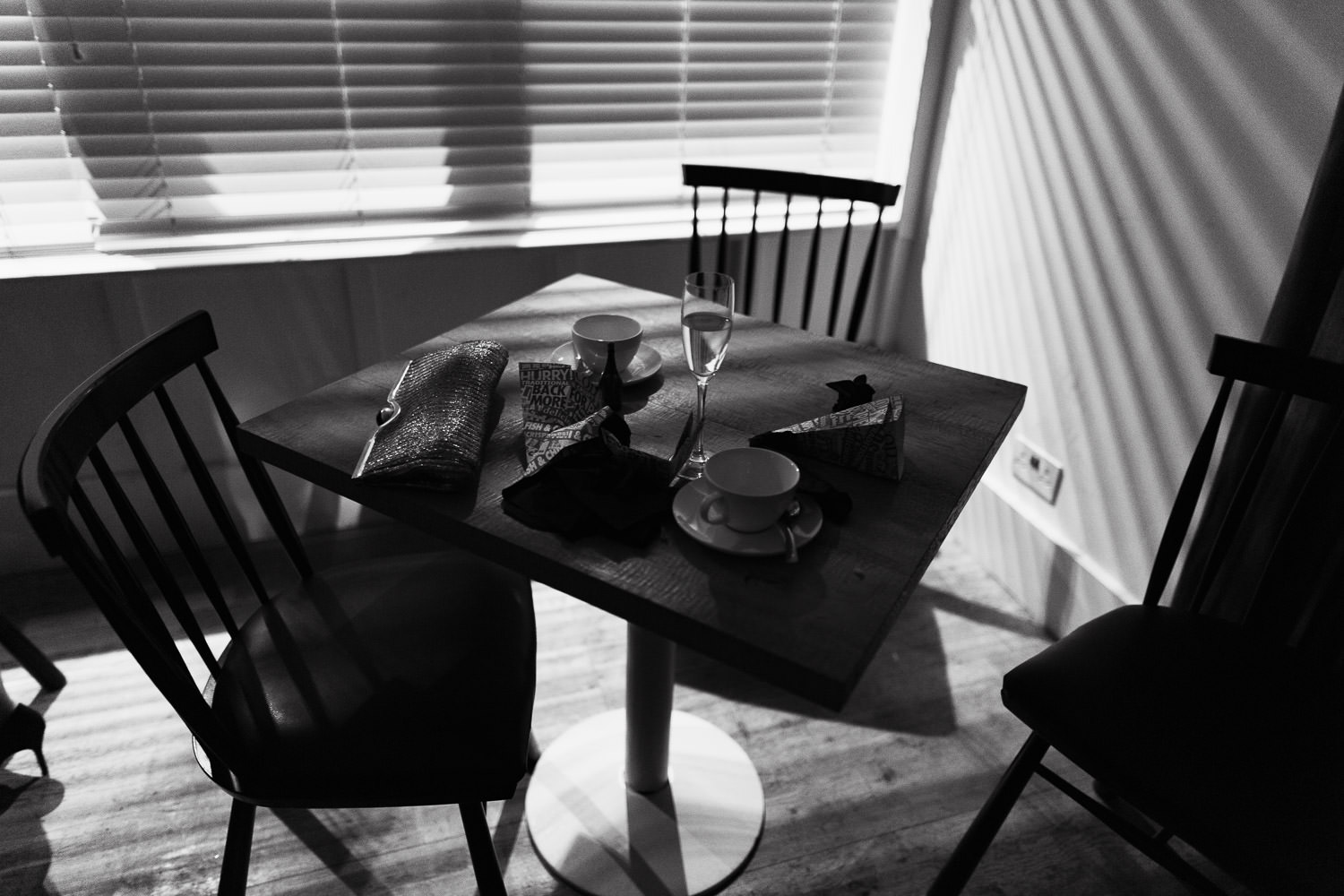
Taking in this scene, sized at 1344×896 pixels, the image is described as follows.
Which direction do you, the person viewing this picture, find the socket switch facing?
facing the viewer and to the left of the viewer

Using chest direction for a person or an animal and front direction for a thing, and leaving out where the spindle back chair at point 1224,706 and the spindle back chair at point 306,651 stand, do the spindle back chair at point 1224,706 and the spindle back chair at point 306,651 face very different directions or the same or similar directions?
very different directions

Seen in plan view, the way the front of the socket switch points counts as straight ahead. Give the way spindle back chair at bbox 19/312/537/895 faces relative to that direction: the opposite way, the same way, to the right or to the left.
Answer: the opposite way

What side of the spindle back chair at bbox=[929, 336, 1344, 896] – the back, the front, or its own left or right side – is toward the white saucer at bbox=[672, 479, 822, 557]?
front

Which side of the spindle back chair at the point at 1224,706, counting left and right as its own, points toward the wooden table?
front

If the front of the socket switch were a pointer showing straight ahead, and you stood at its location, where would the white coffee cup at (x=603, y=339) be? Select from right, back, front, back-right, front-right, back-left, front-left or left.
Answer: front

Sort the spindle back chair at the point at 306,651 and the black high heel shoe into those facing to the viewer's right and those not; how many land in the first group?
1

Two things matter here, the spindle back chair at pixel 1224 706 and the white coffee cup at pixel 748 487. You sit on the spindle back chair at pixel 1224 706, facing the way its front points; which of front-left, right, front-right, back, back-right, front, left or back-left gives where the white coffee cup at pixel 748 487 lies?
front

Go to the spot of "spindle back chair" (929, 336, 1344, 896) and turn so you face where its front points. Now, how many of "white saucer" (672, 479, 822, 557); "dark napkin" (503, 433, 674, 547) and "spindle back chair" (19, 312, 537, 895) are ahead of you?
3

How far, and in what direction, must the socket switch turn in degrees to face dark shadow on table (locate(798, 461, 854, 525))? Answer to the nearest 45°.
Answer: approximately 45° to its left

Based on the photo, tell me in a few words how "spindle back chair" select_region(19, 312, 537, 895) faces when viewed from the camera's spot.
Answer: facing to the right of the viewer

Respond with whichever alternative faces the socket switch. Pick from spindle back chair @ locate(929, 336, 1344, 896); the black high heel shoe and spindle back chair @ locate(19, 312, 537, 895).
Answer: spindle back chair @ locate(19, 312, 537, 895)

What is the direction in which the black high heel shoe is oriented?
to the viewer's left

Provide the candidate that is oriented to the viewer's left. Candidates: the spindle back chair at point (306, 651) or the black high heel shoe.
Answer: the black high heel shoe
